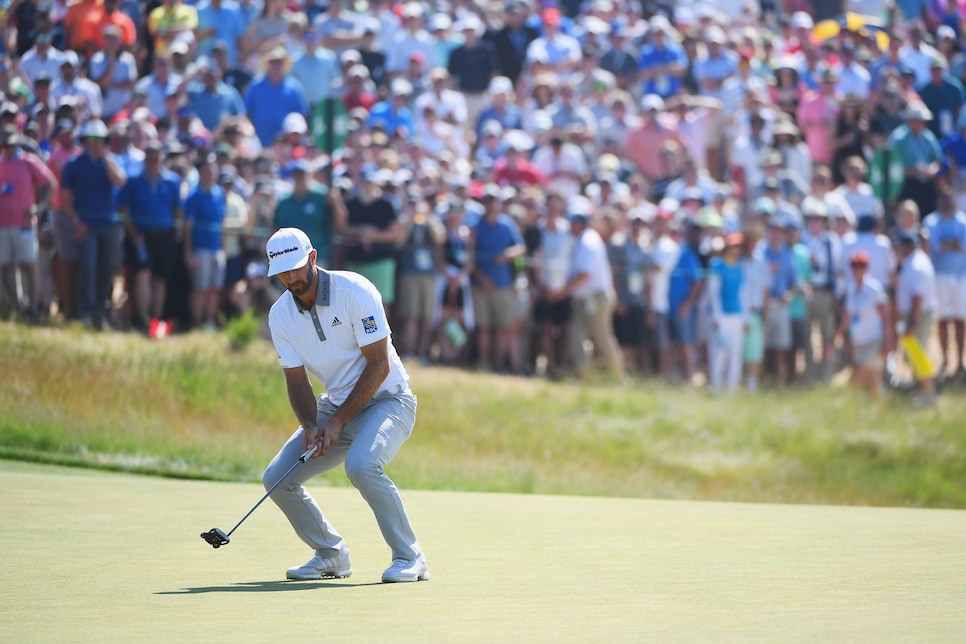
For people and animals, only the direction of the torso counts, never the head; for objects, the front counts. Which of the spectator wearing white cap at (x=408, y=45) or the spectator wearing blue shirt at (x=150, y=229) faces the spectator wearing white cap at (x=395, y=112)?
the spectator wearing white cap at (x=408, y=45)

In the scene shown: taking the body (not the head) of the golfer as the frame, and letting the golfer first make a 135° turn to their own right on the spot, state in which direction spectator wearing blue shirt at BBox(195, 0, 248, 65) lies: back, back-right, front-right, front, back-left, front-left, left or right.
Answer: front

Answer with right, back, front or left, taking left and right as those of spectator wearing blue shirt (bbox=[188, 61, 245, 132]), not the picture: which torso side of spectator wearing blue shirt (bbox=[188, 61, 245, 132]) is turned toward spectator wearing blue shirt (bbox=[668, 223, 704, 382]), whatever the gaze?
left

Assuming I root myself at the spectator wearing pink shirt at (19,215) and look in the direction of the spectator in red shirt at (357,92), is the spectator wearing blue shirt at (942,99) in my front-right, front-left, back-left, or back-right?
front-right

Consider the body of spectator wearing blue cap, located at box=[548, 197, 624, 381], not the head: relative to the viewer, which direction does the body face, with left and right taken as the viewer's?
facing to the left of the viewer

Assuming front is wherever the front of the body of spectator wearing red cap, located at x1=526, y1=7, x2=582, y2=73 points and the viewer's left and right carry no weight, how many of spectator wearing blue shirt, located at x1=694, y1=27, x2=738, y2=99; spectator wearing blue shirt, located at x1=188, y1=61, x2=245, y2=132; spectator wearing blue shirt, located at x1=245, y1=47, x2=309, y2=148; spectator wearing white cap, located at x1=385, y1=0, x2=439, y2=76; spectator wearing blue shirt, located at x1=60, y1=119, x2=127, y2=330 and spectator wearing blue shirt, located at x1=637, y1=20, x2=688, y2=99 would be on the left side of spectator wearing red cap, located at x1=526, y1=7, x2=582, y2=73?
2

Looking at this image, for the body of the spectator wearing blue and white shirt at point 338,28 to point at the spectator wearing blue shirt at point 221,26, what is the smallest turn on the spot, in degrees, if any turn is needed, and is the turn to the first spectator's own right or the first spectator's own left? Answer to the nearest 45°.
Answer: approximately 45° to the first spectator's own right

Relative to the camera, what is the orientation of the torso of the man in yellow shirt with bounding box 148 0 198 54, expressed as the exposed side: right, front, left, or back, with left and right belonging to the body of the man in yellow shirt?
front

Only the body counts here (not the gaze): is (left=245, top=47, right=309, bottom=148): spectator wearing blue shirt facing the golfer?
yes

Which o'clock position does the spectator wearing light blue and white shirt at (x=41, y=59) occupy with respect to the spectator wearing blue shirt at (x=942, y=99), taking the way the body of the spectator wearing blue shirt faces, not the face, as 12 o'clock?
The spectator wearing light blue and white shirt is roughly at 2 o'clock from the spectator wearing blue shirt.

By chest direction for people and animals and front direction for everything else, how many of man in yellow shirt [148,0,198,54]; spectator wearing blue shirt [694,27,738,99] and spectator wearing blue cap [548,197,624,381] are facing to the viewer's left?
1

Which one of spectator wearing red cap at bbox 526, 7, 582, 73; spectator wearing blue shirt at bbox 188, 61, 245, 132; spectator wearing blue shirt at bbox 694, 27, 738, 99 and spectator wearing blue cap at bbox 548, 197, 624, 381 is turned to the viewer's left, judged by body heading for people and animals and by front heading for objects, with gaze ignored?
spectator wearing blue cap at bbox 548, 197, 624, 381

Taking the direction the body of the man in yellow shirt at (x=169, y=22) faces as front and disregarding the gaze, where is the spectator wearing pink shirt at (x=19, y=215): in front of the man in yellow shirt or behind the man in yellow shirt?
in front

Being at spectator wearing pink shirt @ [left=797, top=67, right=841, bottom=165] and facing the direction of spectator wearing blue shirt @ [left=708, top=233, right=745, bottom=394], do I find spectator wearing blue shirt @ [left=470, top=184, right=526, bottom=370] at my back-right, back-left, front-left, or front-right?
front-right

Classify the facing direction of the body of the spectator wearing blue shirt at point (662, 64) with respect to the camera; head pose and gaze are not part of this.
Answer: toward the camera
